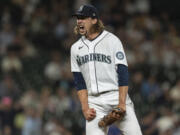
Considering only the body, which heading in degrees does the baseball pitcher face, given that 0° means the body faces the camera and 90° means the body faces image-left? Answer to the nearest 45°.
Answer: approximately 45°
